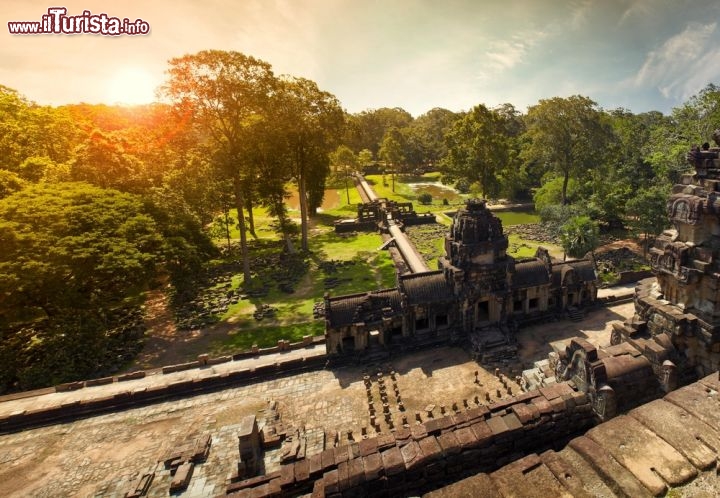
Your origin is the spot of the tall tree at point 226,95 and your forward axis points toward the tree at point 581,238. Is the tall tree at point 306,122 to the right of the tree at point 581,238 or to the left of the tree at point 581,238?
left

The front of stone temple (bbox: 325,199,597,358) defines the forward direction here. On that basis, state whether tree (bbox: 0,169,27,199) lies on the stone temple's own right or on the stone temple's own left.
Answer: on the stone temple's own right

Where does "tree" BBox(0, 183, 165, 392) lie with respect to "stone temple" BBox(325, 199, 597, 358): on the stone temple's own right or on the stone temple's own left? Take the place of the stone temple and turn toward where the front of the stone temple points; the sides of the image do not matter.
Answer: on the stone temple's own right

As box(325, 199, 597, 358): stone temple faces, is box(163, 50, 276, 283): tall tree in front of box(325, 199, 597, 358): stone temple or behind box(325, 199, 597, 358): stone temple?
behind

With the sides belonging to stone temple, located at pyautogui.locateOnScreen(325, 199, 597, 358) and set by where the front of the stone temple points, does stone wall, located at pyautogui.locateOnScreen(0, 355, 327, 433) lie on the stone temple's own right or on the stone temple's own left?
on the stone temple's own right

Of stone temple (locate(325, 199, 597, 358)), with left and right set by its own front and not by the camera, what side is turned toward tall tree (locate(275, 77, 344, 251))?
back
